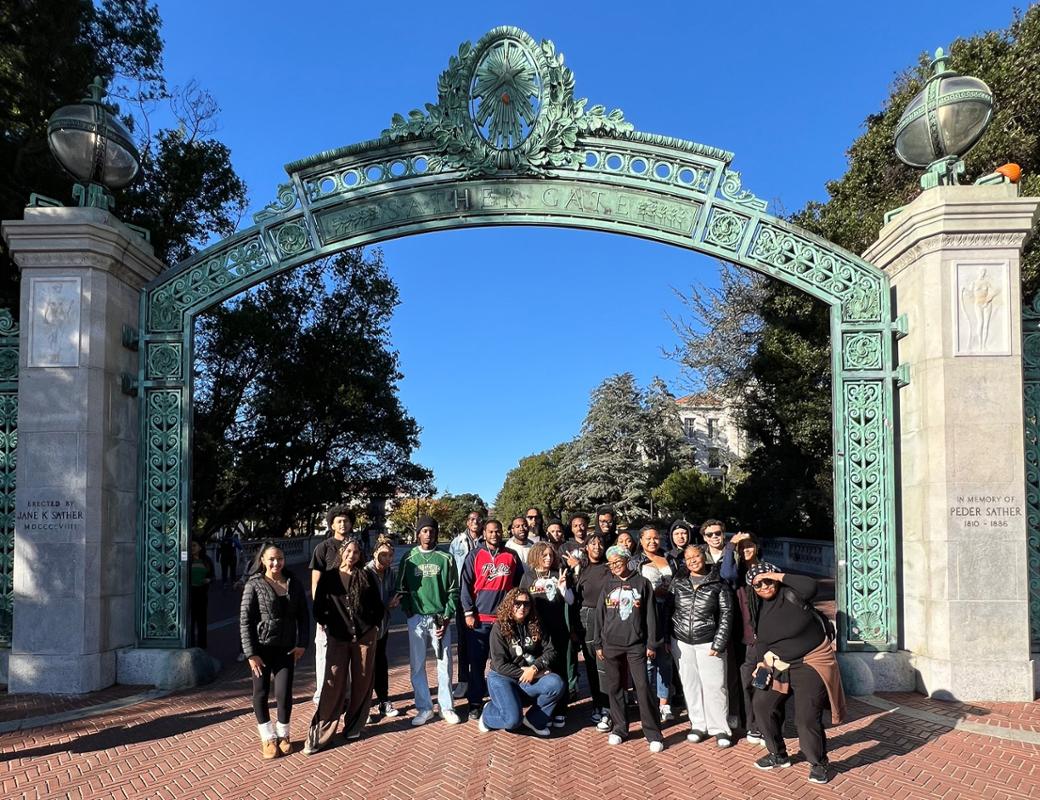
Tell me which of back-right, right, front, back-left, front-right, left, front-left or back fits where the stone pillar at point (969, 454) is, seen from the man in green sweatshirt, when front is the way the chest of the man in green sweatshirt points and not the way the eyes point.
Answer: left

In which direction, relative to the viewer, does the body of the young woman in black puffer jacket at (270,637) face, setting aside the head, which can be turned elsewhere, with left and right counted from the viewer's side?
facing the viewer

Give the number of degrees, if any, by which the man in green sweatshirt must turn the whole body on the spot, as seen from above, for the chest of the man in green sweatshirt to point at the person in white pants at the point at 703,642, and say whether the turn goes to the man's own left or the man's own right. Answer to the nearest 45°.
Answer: approximately 45° to the man's own left

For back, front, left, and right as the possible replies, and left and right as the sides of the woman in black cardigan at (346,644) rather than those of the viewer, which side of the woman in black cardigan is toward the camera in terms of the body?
front

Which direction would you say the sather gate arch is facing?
toward the camera
